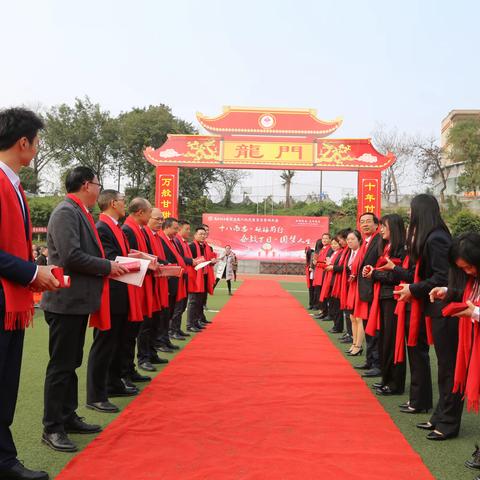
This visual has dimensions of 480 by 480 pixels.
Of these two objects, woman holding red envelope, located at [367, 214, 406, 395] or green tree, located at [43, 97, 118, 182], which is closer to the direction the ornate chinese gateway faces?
the woman holding red envelope

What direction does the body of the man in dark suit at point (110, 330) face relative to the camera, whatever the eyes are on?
to the viewer's right

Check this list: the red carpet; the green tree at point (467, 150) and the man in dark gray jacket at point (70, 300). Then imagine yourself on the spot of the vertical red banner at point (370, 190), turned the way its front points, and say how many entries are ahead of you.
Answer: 2

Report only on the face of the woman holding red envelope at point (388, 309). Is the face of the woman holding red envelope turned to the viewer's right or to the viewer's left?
to the viewer's left

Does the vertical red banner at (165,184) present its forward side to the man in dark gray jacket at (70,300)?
yes

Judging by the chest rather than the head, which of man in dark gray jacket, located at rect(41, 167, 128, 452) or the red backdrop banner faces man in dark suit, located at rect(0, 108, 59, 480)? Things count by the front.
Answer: the red backdrop banner

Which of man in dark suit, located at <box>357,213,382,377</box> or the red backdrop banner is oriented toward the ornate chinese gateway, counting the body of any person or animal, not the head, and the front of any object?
the red backdrop banner

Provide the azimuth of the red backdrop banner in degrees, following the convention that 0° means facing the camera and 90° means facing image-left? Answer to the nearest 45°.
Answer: approximately 0°

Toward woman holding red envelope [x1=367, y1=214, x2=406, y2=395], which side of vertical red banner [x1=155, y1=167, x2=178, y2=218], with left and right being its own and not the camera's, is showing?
front

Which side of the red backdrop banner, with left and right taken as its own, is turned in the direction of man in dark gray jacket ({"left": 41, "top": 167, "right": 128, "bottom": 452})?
front

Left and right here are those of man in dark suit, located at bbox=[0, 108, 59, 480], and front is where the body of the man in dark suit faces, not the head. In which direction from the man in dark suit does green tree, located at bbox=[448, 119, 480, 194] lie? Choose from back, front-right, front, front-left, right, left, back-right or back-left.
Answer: front-left

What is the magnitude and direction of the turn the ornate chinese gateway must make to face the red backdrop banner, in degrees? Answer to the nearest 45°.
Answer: approximately 180°

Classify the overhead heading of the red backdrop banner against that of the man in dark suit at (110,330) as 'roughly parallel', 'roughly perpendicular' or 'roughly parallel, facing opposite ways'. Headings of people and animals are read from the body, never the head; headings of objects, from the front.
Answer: roughly perpendicular

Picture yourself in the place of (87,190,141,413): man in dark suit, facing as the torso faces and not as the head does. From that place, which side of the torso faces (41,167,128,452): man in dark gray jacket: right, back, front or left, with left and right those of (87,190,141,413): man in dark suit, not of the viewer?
right

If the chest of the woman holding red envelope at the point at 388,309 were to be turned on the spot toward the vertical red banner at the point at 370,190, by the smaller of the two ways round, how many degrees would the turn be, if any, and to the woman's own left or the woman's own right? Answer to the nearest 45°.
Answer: approximately 90° to the woman's own right

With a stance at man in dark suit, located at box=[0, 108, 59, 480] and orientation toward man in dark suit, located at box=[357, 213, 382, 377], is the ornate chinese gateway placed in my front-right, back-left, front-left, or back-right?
front-left

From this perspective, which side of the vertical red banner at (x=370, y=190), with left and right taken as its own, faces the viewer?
front

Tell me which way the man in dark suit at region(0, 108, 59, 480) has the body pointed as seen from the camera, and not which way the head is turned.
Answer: to the viewer's right
